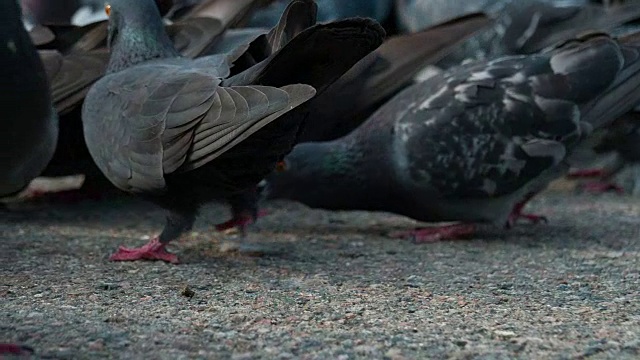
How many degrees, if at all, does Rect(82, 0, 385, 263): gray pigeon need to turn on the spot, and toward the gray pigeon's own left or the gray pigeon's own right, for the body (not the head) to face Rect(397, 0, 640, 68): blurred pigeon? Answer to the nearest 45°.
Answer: approximately 135° to the gray pigeon's own right

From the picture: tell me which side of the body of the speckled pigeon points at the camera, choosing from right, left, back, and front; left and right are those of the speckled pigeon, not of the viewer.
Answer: left

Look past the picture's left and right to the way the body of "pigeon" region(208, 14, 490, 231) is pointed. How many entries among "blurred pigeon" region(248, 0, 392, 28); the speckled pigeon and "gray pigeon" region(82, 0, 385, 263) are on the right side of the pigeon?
1

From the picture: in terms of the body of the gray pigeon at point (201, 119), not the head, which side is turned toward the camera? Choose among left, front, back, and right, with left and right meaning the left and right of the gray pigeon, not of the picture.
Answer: left

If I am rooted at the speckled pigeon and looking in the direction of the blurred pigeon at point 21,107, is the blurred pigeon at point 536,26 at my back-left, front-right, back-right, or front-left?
back-right

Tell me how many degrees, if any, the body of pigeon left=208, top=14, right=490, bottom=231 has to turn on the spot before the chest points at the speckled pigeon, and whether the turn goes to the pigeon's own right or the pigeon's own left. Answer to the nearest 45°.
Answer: approximately 135° to the pigeon's own left

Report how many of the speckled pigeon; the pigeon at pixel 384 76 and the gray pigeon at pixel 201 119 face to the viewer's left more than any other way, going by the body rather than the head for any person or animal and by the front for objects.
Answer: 3

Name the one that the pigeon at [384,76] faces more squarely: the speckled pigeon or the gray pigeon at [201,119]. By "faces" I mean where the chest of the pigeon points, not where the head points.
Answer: the gray pigeon

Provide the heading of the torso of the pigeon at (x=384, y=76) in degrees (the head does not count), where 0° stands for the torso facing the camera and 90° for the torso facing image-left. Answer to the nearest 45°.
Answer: approximately 90°

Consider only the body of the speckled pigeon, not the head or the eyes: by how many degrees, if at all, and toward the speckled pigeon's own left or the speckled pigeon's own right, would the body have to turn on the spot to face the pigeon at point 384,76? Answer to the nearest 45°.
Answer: approximately 45° to the speckled pigeon's own right

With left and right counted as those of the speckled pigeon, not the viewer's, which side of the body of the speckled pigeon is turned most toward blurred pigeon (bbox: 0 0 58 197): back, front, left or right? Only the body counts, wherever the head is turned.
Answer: front

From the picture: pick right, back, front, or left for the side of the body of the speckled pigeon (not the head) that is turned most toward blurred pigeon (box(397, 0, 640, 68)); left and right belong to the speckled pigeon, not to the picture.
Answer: right
